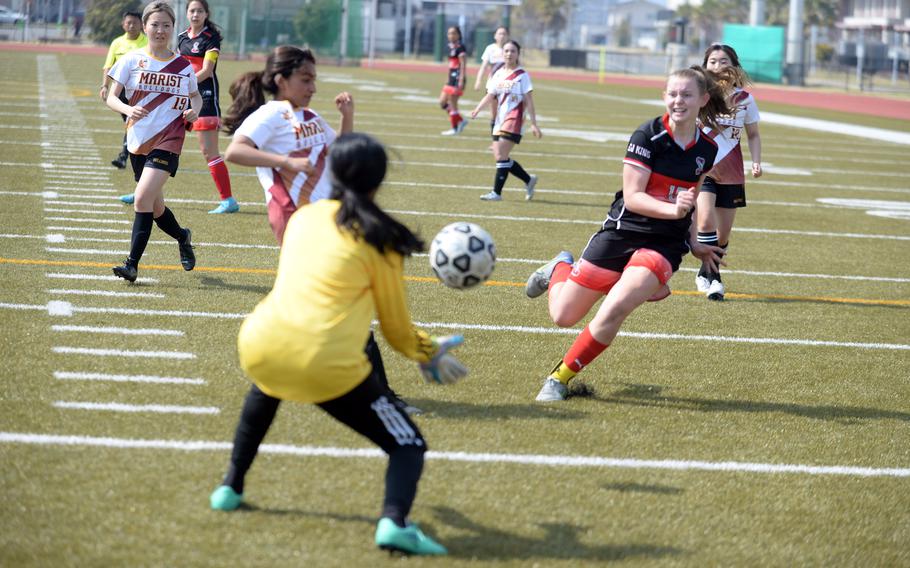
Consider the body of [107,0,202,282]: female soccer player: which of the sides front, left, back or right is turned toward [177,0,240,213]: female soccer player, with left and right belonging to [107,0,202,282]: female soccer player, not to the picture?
back

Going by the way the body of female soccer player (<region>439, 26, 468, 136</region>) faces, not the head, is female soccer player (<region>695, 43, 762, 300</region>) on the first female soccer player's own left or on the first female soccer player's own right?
on the first female soccer player's own left

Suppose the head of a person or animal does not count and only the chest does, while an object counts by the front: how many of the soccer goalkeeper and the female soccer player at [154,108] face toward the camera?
1

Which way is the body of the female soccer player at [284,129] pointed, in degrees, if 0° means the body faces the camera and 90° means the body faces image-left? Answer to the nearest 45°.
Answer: approximately 315°

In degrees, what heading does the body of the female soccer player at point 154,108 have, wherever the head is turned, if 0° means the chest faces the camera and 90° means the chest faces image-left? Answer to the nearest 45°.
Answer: approximately 0°

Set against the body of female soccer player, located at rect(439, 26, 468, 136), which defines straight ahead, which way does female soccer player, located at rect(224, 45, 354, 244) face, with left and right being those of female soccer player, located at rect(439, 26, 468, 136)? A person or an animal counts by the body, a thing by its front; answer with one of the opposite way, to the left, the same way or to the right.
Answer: to the left

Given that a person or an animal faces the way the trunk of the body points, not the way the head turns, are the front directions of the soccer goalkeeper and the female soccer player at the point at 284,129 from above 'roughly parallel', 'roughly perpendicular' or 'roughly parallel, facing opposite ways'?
roughly perpendicular
